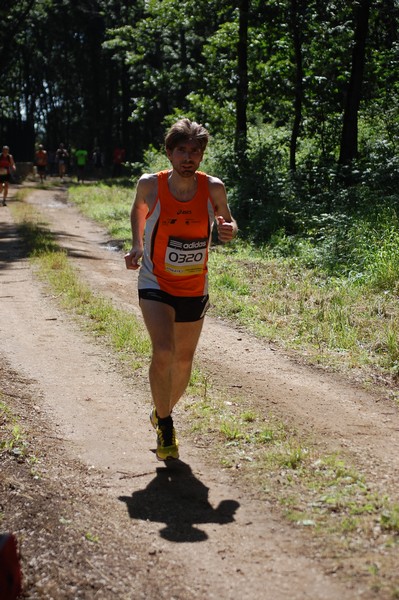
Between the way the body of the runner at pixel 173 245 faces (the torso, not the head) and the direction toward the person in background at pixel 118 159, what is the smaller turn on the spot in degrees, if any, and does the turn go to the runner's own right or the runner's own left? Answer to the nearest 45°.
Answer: approximately 180°

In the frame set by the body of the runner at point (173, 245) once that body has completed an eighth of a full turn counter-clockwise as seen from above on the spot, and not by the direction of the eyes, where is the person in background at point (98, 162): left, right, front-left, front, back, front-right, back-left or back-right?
back-left

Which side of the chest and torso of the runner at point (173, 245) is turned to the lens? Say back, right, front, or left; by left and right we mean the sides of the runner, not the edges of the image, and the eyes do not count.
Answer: front

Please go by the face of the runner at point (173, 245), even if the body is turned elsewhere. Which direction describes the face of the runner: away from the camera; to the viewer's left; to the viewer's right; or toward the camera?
toward the camera
